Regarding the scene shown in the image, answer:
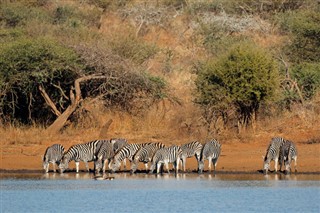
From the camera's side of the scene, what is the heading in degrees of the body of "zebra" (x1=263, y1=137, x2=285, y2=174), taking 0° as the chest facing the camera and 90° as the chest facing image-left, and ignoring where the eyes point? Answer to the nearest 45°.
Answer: approximately 45°

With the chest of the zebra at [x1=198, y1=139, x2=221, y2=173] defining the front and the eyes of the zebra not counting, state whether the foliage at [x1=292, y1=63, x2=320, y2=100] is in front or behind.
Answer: behind

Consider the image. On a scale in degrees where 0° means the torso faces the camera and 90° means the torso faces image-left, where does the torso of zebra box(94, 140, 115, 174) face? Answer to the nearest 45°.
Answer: approximately 45°
